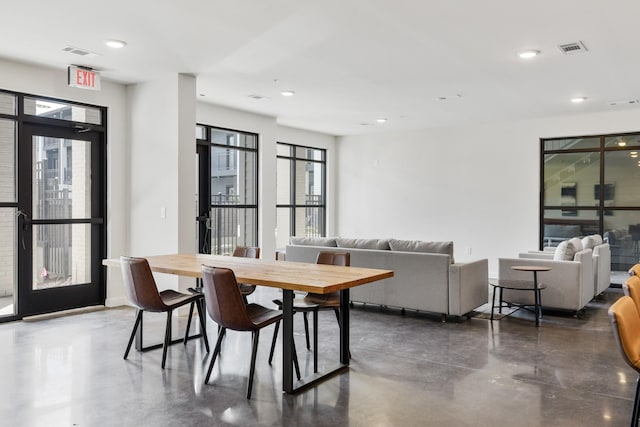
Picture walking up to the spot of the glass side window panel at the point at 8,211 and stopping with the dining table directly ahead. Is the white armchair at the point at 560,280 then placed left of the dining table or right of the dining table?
left

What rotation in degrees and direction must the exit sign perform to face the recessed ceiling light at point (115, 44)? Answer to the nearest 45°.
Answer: approximately 45° to its right

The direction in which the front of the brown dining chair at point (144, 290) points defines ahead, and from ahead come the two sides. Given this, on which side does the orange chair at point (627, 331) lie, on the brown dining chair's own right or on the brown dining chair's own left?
on the brown dining chair's own right

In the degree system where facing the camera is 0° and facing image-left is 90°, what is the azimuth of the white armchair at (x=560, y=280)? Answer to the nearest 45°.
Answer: approximately 90°

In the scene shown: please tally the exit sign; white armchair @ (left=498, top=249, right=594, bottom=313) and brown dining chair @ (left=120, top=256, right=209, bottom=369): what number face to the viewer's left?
1

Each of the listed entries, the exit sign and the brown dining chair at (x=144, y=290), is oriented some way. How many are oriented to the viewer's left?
0

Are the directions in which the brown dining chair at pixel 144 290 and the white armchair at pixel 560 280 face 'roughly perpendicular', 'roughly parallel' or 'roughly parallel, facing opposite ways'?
roughly perpendicular

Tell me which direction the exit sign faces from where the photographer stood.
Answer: facing the viewer and to the right of the viewer

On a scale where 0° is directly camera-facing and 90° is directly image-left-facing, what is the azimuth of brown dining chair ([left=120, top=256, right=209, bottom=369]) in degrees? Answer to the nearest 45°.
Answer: approximately 225°
